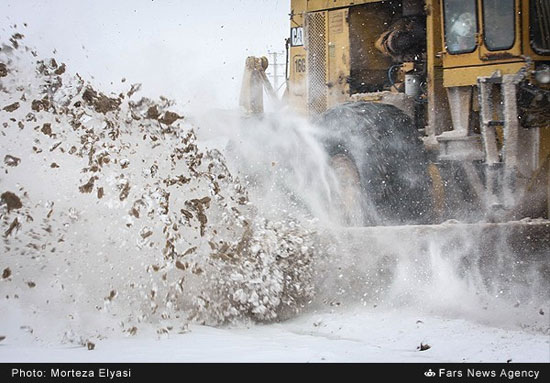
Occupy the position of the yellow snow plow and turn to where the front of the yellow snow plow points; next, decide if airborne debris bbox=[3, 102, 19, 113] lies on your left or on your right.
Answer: on your right

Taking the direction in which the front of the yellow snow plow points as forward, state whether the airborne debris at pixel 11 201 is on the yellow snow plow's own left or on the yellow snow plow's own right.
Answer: on the yellow snow plow's own right
